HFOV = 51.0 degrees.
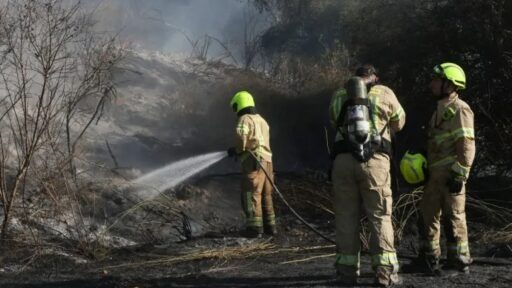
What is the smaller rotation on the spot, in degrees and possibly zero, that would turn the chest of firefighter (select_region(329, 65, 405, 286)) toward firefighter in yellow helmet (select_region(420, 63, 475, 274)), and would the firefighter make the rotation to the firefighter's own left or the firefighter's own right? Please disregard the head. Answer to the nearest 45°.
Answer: approximately 45° to the firefighter's own right

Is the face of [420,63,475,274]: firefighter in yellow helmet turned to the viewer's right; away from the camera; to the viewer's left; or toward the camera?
to the viewer's left

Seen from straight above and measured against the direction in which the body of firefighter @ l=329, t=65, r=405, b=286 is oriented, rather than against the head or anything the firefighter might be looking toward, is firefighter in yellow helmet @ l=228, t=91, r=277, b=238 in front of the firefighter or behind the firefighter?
in front

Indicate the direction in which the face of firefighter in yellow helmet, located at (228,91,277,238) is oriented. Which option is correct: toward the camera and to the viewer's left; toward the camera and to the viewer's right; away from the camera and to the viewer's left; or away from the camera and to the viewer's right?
away from the camera and to the viewer's left

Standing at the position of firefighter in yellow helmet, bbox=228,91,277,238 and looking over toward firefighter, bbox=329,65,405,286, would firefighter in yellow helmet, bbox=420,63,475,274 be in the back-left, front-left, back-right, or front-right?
front-left

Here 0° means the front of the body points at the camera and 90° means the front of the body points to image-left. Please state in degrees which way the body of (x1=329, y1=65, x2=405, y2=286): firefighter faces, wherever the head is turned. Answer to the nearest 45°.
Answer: approximately 180°

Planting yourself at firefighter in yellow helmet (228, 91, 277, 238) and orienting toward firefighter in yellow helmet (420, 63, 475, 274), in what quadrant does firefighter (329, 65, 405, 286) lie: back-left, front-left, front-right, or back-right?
front-right
